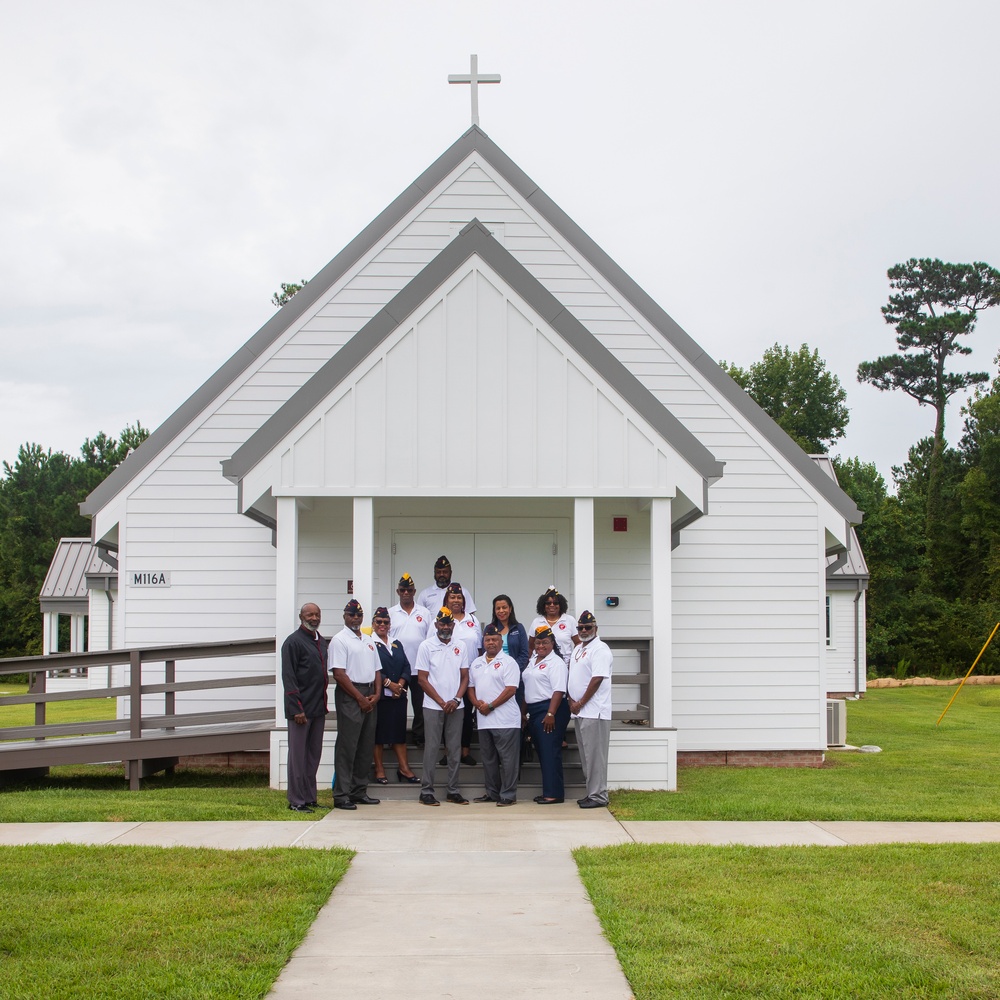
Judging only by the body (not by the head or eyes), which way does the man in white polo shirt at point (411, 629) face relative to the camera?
toward the camera

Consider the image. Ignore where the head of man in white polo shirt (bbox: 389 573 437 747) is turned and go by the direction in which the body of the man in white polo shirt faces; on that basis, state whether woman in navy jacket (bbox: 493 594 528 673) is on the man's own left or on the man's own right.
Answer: on the man's own left

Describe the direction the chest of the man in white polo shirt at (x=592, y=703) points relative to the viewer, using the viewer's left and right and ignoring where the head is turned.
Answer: facing the viewer and to the left of the viewer

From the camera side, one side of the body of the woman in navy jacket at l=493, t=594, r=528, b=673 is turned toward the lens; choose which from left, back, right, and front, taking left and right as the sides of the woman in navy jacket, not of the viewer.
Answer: front

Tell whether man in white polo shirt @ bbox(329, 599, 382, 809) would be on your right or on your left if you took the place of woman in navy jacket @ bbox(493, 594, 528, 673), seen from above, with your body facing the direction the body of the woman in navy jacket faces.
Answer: on your right

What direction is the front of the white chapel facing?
toward the camera

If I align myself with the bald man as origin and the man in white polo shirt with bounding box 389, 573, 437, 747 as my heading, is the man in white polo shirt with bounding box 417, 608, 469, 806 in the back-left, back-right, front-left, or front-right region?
front-right

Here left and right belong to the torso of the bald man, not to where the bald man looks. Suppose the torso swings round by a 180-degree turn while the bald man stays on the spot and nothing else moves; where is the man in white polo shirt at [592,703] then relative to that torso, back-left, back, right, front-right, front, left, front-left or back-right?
back-right

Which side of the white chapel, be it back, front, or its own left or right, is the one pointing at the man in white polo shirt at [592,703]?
front

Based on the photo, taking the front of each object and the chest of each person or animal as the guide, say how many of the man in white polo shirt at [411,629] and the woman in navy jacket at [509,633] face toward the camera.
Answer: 2

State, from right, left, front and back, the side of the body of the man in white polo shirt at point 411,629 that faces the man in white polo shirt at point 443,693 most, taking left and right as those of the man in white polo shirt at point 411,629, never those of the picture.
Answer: front

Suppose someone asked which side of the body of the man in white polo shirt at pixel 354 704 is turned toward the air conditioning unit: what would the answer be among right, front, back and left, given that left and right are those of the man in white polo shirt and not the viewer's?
left
